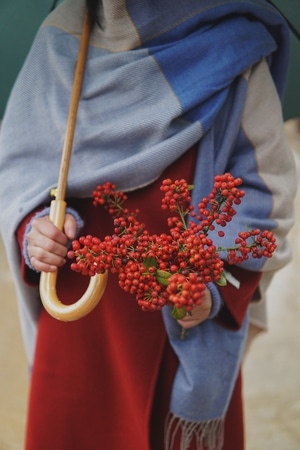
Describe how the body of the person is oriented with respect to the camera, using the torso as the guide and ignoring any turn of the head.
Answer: toward the camera
